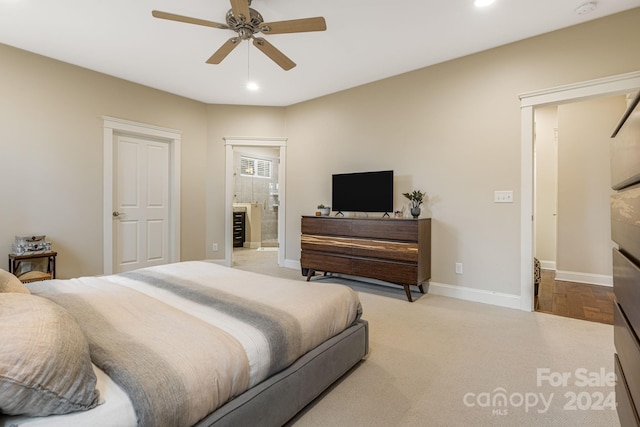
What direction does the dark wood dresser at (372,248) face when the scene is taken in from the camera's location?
facing the viewer and to the left of the viewer

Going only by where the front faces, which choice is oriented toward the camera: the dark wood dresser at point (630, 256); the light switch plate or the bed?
the light switch plate

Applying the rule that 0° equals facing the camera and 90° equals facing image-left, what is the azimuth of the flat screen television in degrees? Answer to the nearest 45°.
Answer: approximately 45°

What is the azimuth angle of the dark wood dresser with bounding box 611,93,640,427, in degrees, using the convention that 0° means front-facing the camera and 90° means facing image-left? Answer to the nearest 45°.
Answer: approximately 90°

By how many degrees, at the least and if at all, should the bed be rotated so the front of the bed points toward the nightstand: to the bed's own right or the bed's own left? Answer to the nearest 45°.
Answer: approximately 90° to the bed's own left

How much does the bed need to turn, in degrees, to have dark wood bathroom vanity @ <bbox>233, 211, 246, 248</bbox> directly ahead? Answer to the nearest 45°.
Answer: approximately 45° to its left

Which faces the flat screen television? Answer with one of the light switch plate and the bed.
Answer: the bed

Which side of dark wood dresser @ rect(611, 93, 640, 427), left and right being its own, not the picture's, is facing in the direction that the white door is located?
front

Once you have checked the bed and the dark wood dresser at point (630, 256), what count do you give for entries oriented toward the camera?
0

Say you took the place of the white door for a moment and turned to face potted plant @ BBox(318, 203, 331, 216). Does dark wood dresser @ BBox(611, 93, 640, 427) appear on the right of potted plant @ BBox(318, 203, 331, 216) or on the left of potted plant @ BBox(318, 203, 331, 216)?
right

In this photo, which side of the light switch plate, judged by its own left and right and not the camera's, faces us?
front

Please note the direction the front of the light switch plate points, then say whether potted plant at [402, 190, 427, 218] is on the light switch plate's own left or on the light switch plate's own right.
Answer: on the light switch plate's own right

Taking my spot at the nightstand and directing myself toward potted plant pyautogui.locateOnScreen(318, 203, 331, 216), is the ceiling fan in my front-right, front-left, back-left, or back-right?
front-right

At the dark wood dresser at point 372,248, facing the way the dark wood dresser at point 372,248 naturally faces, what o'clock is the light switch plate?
The light switch plate is roughly at 8 o'clock from the dark wood dresser.

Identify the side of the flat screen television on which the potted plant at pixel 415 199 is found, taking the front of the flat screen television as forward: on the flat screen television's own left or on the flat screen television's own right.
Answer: on the flat screen television's own left
